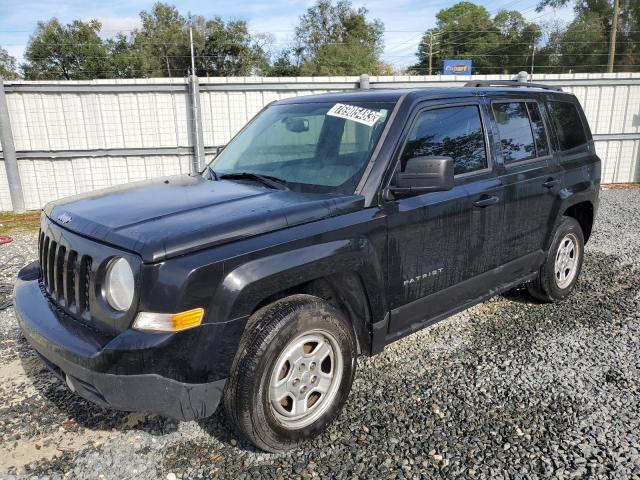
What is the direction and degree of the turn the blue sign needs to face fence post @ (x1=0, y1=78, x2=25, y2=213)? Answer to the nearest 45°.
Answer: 0° — it already faces it

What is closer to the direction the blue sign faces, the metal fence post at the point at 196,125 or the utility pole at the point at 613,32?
the metal fence post

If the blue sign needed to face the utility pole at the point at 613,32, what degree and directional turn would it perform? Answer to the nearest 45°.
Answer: approximately 90° to its left

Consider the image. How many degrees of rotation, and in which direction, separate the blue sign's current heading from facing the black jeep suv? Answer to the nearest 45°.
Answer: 0° — it already faces it

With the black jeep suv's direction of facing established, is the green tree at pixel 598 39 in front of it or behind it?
behind

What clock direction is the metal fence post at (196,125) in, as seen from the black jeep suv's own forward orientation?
The metal fence post is roughly at 4 o'clock from the black jeep suv.

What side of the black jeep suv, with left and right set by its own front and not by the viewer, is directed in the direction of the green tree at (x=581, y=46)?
back

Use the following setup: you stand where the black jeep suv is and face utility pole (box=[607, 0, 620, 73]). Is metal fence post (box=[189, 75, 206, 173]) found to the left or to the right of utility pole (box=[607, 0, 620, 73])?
left

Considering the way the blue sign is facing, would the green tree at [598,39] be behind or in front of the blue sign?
behind

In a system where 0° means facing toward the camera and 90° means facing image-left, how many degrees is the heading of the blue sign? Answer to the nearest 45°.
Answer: approximately 0°

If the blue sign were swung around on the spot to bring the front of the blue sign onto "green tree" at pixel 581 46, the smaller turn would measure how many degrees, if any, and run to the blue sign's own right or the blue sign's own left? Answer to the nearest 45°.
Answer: approximately 135° to the blue sign's own left
